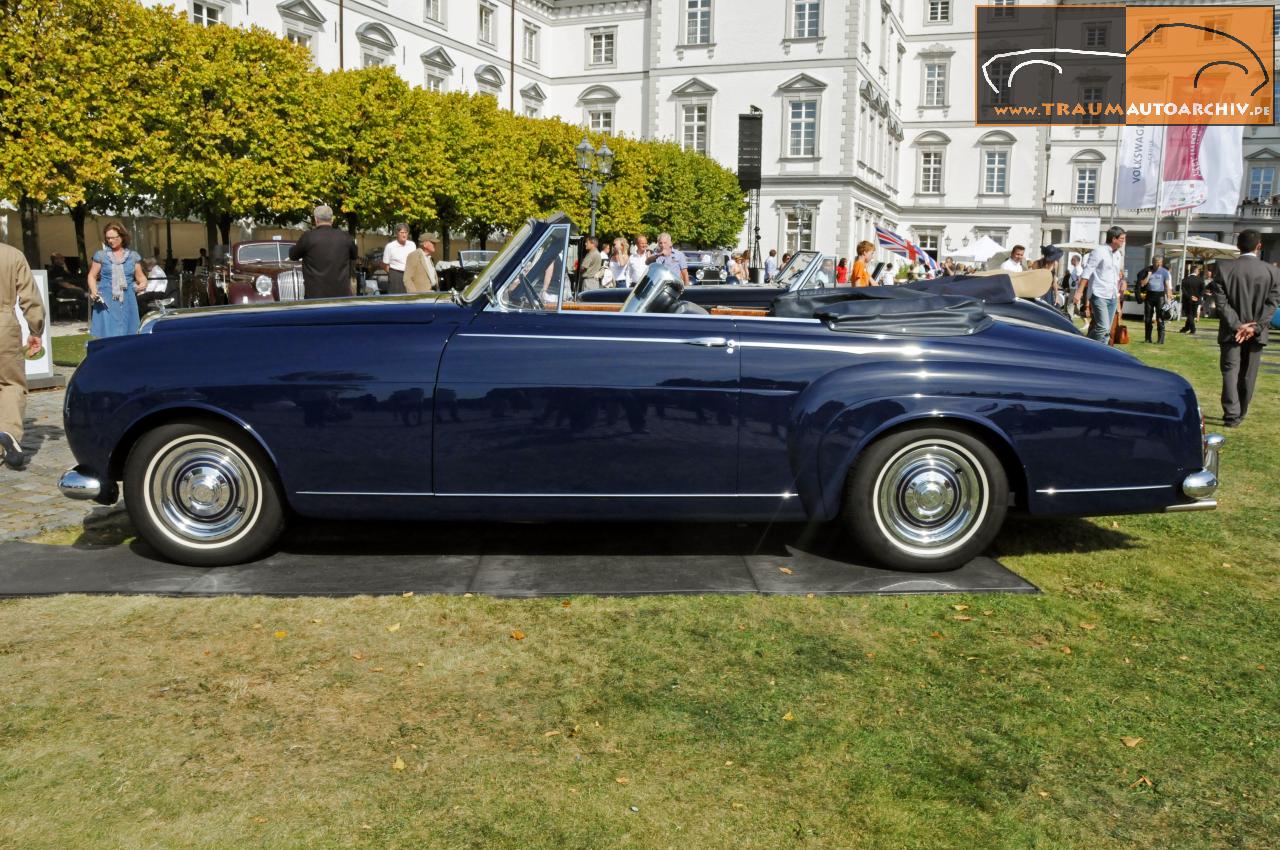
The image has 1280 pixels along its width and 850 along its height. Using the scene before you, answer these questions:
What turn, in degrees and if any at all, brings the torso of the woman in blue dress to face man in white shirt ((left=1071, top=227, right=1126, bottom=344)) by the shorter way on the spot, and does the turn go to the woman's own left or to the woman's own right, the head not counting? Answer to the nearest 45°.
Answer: approximately 90° to the woman's own left

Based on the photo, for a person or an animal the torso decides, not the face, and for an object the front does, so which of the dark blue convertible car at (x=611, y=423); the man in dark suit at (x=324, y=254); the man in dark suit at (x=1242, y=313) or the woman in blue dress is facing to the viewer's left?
the dark blue convertible car

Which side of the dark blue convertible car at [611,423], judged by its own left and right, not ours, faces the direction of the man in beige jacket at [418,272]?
right

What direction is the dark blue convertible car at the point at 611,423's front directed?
to the viewer's left

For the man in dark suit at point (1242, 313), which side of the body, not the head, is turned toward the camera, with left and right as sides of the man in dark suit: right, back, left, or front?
back

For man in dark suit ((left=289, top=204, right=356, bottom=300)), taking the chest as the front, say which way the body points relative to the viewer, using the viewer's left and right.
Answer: facing away from the viewer

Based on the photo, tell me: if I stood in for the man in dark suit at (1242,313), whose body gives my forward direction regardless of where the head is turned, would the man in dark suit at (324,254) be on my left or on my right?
on my left

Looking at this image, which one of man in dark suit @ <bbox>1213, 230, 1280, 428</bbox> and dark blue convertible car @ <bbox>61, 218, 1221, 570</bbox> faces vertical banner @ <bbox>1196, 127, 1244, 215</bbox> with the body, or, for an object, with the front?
the man in dark suit

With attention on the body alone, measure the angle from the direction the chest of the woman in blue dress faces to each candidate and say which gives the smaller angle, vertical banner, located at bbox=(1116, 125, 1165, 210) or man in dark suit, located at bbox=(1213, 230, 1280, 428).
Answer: the man in dark suit

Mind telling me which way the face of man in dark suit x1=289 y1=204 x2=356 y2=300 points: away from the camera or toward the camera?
away from the camera

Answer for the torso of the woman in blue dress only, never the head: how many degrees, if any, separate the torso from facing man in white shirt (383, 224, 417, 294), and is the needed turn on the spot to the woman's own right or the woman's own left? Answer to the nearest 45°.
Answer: approximately 135° to the woman's own left

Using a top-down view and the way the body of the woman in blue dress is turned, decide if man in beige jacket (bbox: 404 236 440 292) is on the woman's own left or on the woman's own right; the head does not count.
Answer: on the woman's own left

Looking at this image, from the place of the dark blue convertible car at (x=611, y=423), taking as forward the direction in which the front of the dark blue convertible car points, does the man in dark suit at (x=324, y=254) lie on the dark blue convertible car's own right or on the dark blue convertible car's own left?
on the dark blue convertible car's own right

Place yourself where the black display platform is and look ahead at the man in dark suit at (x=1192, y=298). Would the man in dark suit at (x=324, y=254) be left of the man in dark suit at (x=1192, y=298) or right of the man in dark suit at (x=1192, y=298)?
left
